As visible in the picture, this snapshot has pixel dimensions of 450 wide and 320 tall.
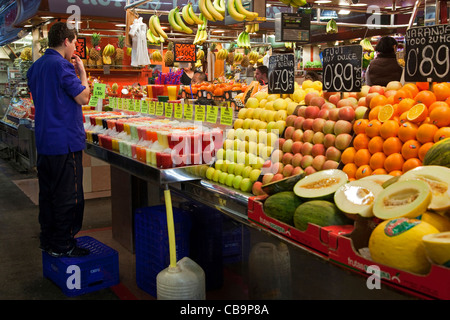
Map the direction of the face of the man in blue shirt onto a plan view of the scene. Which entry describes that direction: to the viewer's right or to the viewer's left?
to the viewer's right

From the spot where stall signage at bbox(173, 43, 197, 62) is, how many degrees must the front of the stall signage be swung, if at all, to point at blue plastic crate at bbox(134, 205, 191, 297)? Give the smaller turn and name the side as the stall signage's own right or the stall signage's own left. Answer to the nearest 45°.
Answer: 0° — it already faces it

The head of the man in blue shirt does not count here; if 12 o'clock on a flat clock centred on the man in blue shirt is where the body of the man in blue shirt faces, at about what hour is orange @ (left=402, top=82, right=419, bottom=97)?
The orange is roughly at 3 o'clock from the man in blue shirt.

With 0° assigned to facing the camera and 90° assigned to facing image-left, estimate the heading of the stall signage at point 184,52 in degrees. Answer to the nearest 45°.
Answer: approximately 0°
